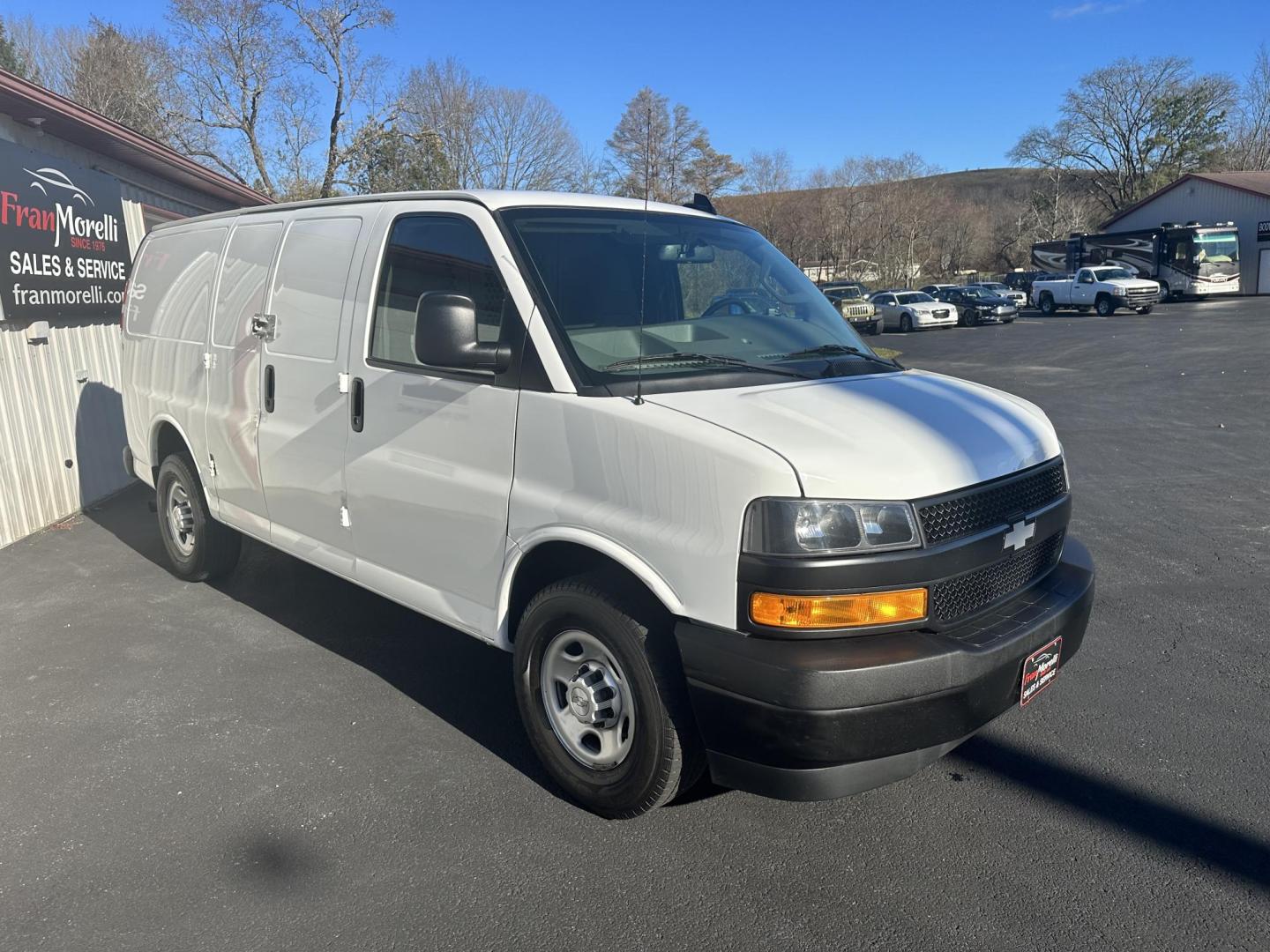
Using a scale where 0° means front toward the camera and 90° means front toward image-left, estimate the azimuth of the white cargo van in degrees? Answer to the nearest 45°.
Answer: approximately 315°

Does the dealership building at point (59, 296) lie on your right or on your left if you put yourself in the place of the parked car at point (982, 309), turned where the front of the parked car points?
on your right

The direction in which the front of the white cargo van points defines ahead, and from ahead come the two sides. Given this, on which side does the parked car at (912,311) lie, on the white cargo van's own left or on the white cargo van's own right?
on the white cargo van's own left

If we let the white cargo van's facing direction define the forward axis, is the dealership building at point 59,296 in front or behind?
behind

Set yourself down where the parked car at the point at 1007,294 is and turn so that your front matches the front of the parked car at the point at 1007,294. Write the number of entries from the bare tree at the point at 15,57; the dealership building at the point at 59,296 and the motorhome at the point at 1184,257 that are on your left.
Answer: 1
